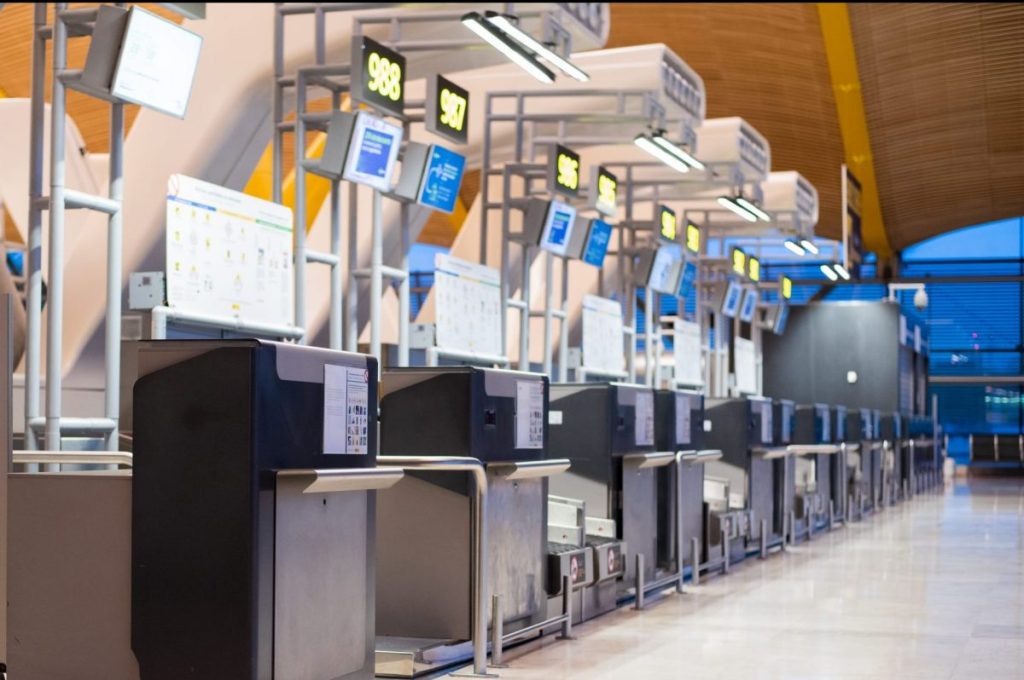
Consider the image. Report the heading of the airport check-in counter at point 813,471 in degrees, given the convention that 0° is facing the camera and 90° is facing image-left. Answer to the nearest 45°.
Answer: approximately 315°

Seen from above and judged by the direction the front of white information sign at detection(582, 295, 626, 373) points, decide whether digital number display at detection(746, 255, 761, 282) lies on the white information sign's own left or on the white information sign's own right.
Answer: on the white information sign's own left

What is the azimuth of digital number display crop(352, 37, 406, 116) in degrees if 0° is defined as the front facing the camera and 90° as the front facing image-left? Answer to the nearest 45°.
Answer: approximately 315°

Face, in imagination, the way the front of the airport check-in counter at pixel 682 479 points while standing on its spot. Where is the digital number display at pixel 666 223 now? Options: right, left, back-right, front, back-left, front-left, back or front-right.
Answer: back-left

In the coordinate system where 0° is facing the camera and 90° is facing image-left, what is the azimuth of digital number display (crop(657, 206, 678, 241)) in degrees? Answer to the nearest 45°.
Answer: approximately 315°

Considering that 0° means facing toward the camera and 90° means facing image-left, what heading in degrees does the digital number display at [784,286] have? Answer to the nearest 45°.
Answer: approximately 315°

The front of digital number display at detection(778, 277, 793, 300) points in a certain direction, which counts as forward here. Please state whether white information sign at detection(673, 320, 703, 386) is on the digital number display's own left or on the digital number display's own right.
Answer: on the digital number display's own right

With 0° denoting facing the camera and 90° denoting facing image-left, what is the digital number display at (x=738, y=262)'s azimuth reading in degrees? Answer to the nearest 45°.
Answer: approximately 315°

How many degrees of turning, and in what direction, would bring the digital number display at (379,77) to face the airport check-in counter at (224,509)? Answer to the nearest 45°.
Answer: approximately 45° to its right
